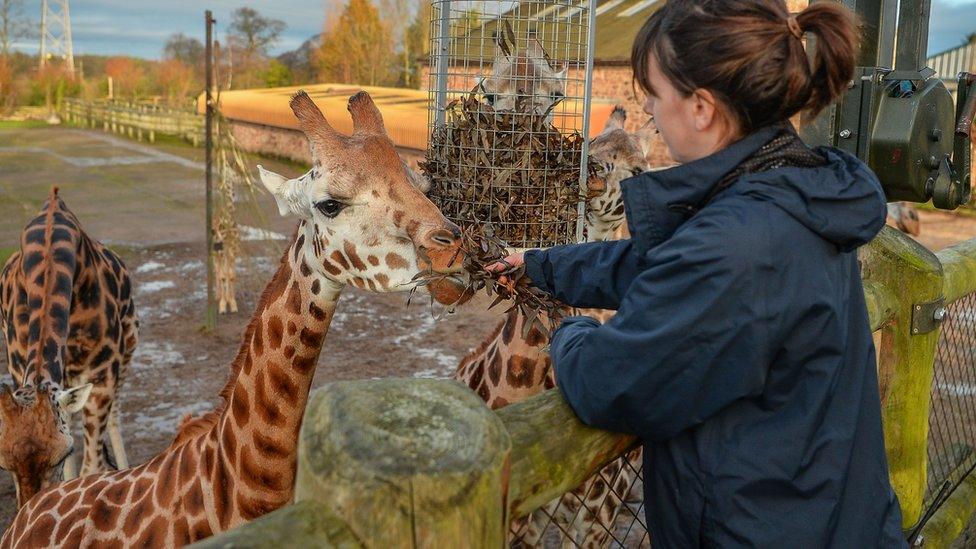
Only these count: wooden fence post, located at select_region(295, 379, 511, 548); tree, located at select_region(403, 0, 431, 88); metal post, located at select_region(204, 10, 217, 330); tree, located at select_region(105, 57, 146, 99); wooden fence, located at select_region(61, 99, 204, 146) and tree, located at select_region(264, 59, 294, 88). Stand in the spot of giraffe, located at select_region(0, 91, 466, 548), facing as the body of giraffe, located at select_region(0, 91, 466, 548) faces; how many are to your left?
5

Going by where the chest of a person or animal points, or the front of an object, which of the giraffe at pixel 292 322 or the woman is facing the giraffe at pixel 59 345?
the woman

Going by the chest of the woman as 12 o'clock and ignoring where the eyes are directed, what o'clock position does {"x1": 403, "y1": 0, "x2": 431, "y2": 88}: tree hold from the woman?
The tree is roughly at 1 o'clock from the woman.

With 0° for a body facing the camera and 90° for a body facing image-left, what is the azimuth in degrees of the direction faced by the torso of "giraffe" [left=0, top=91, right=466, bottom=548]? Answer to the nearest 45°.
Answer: approximately 270°

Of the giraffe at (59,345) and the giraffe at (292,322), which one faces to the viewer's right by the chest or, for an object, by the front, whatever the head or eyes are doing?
the giraffe at (292,322)

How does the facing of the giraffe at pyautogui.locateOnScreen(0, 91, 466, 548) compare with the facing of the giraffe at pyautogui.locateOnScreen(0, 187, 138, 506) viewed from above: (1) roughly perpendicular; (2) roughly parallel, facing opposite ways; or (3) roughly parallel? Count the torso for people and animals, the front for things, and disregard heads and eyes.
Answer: roughly perpendicular

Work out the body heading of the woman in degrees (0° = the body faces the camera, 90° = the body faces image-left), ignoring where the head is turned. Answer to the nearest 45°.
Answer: approximately 135°
